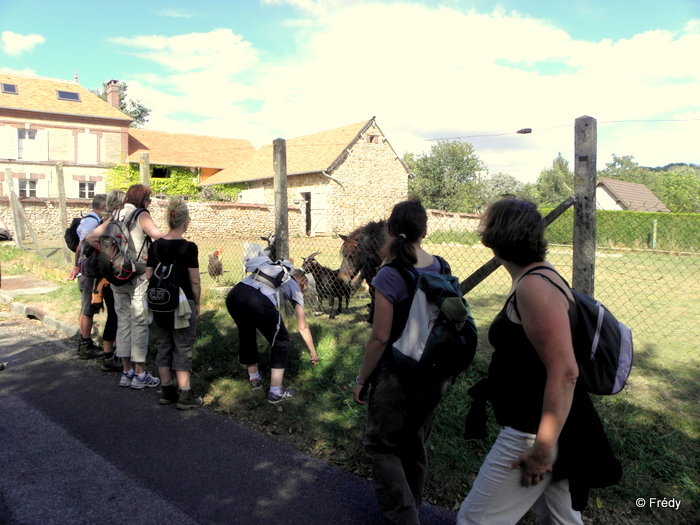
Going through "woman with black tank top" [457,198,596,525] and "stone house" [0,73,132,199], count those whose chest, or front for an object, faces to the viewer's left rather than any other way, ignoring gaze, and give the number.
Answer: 1

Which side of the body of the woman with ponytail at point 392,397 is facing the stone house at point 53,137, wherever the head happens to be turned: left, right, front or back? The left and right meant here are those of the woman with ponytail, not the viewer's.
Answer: front

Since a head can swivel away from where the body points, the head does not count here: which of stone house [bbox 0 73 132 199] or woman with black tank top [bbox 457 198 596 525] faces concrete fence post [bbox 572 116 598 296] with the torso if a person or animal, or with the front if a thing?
the stone house

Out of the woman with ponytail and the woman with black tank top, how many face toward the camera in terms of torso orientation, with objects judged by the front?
0

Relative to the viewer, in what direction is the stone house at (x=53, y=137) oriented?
toward the camera

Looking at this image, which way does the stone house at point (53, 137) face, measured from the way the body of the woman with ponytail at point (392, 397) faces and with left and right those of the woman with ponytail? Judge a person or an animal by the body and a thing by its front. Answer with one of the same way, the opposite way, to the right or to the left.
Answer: the opposite way

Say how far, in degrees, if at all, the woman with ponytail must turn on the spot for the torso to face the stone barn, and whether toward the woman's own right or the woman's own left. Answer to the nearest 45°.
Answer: approximately 45° to the woman's own right

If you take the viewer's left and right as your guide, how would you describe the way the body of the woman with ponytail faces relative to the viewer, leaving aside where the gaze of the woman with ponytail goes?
facing away from the viewer and to the left of the viewer

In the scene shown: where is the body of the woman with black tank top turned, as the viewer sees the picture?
to the viewer's left

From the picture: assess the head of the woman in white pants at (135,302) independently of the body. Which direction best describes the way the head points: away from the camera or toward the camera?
away from the camera

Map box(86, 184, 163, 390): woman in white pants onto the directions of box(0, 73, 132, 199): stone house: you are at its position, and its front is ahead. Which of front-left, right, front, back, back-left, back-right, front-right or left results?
front

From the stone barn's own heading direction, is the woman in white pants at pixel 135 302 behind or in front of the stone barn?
in front

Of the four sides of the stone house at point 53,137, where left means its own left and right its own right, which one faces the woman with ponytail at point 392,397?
front

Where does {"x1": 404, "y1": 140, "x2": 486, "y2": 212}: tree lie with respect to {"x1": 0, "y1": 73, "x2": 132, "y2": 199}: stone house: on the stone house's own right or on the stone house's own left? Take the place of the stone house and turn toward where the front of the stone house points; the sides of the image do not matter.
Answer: on the stone house's own left

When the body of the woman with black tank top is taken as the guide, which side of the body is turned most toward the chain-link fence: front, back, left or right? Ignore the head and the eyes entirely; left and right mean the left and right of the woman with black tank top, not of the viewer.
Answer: right

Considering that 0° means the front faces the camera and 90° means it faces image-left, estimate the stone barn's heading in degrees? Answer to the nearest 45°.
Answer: approximately 45°

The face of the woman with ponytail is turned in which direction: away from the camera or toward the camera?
away from the camera

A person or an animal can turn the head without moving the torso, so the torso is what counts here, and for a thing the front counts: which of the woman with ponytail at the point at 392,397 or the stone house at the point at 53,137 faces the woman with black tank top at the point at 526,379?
the stone house

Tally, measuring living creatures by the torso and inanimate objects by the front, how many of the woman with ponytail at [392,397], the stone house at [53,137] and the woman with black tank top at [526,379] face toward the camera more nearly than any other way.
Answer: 1
